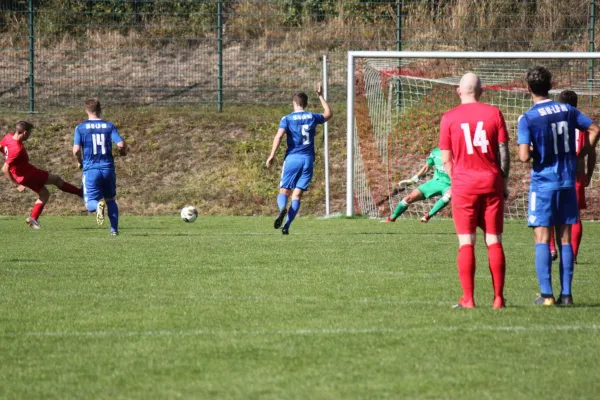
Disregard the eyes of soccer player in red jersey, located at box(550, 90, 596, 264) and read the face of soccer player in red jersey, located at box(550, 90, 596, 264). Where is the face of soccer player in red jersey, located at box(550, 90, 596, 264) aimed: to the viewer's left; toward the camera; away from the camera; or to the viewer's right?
away from the camera

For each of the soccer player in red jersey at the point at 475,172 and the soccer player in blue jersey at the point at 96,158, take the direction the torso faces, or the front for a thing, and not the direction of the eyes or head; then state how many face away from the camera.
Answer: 2

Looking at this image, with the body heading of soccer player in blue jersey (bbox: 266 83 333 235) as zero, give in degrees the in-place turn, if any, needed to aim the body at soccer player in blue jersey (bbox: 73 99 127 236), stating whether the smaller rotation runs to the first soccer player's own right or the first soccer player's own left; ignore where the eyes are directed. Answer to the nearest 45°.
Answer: approximately 90° to the first soccer player's own left

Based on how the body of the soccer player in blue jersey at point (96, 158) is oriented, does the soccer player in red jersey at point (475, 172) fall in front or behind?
behind

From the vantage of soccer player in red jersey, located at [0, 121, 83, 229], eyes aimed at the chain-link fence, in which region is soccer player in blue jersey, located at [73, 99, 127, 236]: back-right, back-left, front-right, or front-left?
back-right

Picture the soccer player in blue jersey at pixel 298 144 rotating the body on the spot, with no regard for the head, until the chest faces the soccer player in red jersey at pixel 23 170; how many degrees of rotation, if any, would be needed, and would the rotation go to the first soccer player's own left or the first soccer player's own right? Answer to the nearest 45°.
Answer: approximately 90° to the first soccer player's own left

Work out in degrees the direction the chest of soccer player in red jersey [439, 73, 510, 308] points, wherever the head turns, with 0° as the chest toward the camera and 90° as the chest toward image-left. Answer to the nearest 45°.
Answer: approximately 180°

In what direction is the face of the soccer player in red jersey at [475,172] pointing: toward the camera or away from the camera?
away from the camera

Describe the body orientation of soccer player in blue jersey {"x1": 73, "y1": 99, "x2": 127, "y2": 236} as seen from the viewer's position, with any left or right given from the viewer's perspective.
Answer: facing away from the viewer

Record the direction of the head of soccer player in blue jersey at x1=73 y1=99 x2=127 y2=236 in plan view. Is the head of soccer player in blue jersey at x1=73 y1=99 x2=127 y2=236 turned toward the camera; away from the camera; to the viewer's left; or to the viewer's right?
away from the camera

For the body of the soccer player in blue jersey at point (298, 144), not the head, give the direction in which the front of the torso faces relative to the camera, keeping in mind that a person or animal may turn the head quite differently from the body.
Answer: away from the camera
